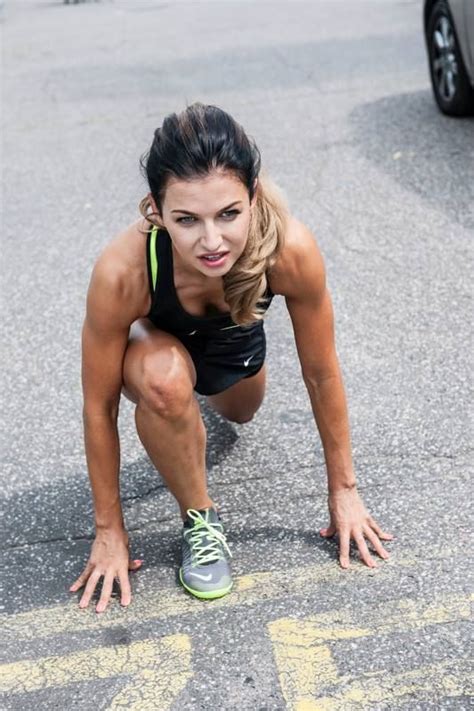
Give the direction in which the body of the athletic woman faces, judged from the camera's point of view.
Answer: toward the camera
